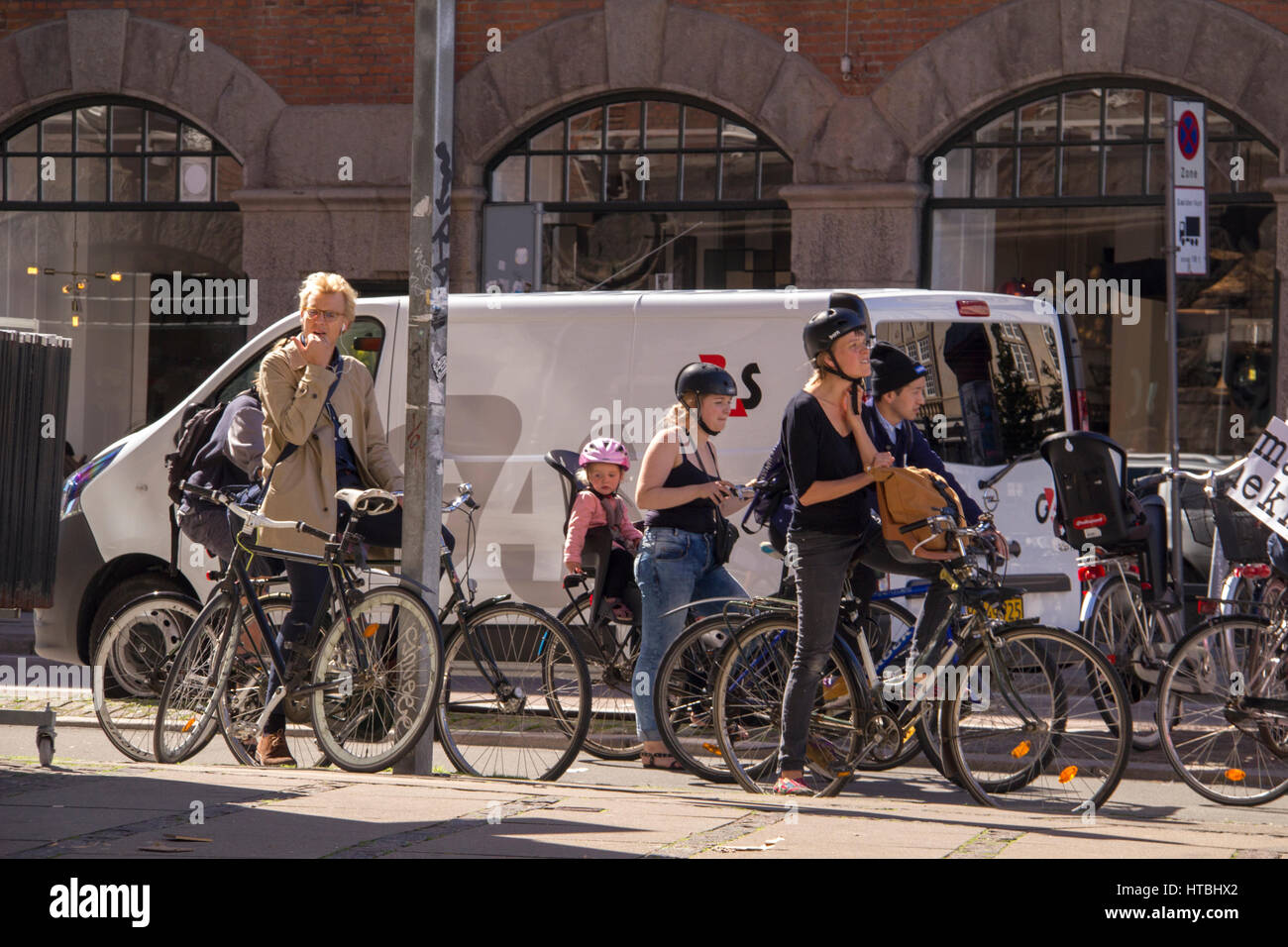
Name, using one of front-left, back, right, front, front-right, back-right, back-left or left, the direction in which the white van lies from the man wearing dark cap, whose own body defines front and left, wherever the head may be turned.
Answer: back

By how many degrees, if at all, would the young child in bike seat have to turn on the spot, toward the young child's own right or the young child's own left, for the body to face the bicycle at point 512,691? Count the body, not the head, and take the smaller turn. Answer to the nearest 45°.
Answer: approximately 45° to the young child's own right

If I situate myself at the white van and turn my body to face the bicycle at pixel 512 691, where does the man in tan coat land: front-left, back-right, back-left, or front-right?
front-right

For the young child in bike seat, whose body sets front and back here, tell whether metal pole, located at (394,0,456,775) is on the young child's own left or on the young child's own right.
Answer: on the young child's own right

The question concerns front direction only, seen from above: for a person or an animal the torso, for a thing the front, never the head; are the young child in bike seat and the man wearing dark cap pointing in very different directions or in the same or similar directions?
same or similar directions
